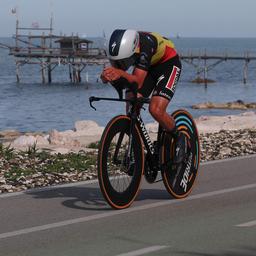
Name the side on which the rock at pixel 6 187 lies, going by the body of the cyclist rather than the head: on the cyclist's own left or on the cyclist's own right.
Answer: on the cyclist's own right

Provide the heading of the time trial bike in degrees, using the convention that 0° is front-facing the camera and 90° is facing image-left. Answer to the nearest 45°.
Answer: approximately 45°

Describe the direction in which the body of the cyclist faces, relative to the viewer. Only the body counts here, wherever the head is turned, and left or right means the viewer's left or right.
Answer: facing the viewer and to the left of the viewer

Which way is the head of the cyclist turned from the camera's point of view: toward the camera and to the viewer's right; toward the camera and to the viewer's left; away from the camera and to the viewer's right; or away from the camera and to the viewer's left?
toward the camera and to the viewer's left

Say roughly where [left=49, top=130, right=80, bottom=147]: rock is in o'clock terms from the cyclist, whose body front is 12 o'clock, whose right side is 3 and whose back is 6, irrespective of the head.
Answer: The rock is roughly at 4 o'clock from the cyclist.

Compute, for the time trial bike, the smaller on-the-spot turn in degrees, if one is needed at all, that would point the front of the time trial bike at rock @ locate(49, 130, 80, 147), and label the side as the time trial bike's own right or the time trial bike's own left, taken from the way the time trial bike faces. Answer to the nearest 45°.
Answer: approximately 135° to the time trial bike's own right

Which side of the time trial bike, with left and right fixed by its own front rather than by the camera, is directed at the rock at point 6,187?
right
